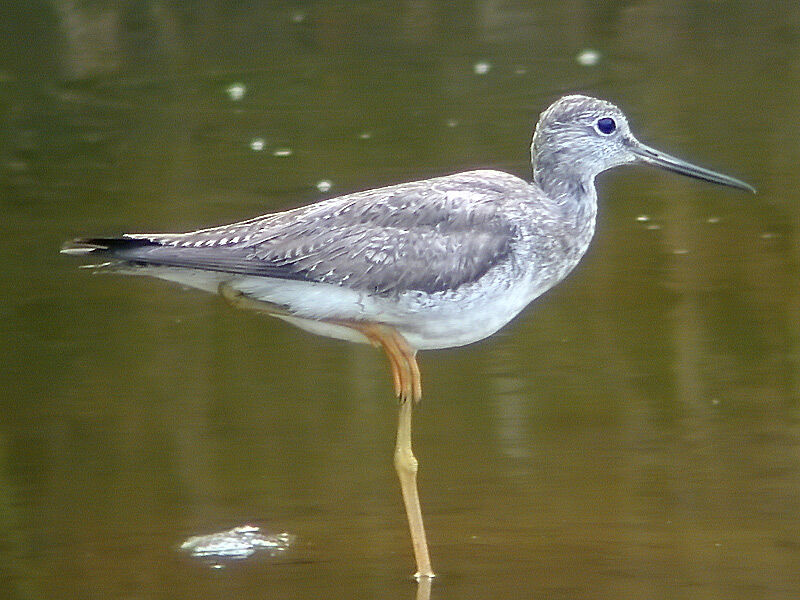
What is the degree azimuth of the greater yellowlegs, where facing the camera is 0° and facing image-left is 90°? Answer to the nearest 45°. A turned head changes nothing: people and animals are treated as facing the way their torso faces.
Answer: approximately 270°

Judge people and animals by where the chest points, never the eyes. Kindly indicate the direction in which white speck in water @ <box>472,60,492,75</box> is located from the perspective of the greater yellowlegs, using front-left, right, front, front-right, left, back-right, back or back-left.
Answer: left

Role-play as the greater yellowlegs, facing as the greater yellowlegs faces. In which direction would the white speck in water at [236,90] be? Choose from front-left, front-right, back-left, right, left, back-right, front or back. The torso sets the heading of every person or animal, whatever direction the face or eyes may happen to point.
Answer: left

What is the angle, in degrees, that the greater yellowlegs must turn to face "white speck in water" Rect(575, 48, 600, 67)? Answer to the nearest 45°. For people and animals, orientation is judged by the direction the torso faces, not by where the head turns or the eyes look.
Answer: approximately 90° to its left

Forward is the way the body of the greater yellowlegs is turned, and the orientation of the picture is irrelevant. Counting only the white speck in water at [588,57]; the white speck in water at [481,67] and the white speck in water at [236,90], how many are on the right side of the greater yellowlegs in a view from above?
0

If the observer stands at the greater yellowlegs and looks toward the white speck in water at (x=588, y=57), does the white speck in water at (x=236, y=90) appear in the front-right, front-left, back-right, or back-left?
front-left

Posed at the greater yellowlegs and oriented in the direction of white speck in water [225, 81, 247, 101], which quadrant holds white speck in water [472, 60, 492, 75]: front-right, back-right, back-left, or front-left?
front-right
